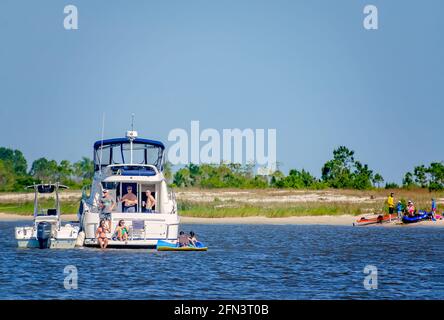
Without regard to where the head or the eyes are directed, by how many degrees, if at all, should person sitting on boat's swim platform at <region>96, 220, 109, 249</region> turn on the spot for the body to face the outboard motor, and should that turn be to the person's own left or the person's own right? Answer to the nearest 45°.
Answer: approximately 135° to the person's own right

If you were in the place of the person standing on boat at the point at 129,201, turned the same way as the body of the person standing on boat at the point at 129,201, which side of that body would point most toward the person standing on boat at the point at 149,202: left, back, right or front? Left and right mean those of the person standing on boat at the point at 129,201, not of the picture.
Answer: left

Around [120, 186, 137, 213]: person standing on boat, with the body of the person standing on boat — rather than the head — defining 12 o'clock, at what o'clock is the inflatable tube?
The inflatable tube is roughly at 10 o'clock from the person standing on boat.
